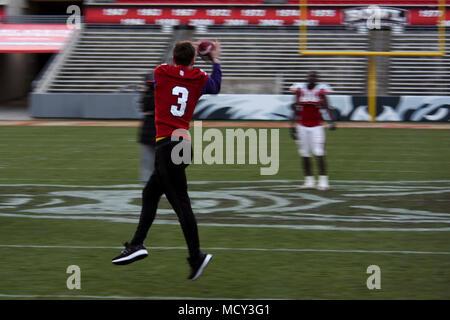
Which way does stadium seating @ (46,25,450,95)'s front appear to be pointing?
toward the camera

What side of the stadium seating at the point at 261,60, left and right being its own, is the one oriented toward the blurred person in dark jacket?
front

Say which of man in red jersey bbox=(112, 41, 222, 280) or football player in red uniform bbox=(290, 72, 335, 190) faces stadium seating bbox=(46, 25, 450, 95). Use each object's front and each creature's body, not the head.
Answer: the man in red jersey

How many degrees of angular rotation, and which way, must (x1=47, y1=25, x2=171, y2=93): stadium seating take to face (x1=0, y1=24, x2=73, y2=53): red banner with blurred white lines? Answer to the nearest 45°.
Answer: approximately 135° to its right

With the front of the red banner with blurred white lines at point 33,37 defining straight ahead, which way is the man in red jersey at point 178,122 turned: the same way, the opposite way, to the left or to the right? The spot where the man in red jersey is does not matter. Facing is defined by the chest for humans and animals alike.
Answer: the opposite way

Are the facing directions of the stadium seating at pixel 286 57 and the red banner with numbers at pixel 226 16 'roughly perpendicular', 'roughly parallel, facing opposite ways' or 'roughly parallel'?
roughly parallel

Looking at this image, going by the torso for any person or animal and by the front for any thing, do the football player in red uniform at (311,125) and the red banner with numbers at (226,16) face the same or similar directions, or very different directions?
same or similar directions

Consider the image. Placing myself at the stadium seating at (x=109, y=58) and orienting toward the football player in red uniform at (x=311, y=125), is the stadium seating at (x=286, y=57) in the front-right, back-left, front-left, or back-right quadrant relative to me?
front-left

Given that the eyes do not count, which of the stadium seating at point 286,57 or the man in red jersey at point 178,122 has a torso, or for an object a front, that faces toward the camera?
the stadium seating

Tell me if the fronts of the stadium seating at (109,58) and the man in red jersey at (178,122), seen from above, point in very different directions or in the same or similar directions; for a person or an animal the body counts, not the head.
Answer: very different directions

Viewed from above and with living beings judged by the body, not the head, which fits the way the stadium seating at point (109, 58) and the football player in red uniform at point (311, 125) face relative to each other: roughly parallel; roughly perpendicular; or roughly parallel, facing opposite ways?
roughly parallel

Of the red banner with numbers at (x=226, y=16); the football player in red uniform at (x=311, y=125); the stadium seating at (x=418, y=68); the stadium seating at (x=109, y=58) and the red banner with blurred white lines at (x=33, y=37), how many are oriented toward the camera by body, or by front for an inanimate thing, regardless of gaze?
5

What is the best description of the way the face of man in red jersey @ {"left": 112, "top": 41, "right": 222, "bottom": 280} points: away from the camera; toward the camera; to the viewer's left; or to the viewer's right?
away from the camera

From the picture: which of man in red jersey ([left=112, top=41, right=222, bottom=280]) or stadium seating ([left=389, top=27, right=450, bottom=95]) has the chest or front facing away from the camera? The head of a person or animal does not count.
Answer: the man in red jersey

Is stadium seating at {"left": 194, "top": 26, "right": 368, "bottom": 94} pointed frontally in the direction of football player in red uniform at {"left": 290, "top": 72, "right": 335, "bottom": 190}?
yes

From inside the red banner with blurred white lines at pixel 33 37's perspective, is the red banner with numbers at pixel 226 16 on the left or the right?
on its left
